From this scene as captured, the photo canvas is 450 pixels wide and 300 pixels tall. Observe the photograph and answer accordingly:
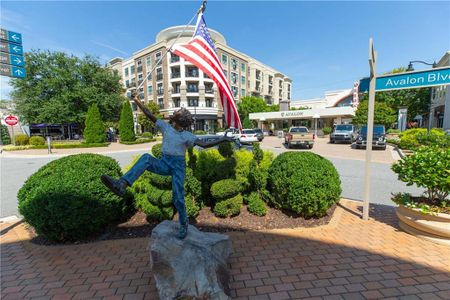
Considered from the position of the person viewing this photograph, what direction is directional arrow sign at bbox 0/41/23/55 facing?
facing the viewer

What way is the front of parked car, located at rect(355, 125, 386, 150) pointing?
toward the camera

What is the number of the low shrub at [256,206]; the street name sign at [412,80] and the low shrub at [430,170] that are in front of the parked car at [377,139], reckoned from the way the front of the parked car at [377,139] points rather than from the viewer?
3

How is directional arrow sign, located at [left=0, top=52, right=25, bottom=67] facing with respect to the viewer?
toward the camera

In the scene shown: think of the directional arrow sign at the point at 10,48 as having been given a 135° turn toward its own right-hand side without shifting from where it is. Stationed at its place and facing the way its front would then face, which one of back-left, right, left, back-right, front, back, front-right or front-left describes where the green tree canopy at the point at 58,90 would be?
front-right

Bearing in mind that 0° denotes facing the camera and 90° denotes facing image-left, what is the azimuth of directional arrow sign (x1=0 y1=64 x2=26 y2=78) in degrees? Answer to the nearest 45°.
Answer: approximately 0°

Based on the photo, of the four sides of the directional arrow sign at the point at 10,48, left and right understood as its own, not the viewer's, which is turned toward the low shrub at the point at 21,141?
back

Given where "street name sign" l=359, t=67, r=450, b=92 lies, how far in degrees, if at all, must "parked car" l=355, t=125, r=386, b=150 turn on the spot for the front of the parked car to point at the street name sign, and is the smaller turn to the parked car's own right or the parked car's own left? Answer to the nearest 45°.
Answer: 0° — it already faces it

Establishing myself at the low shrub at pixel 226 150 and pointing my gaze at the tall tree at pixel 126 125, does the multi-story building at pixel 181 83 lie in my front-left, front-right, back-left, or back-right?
front-right

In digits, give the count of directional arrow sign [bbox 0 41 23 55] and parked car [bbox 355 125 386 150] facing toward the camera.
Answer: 2

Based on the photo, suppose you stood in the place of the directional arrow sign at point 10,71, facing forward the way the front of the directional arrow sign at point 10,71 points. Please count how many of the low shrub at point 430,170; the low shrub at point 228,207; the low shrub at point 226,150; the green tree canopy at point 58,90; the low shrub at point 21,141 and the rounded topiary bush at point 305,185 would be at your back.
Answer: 2

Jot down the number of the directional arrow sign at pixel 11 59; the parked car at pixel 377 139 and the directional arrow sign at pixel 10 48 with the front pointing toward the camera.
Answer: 3
